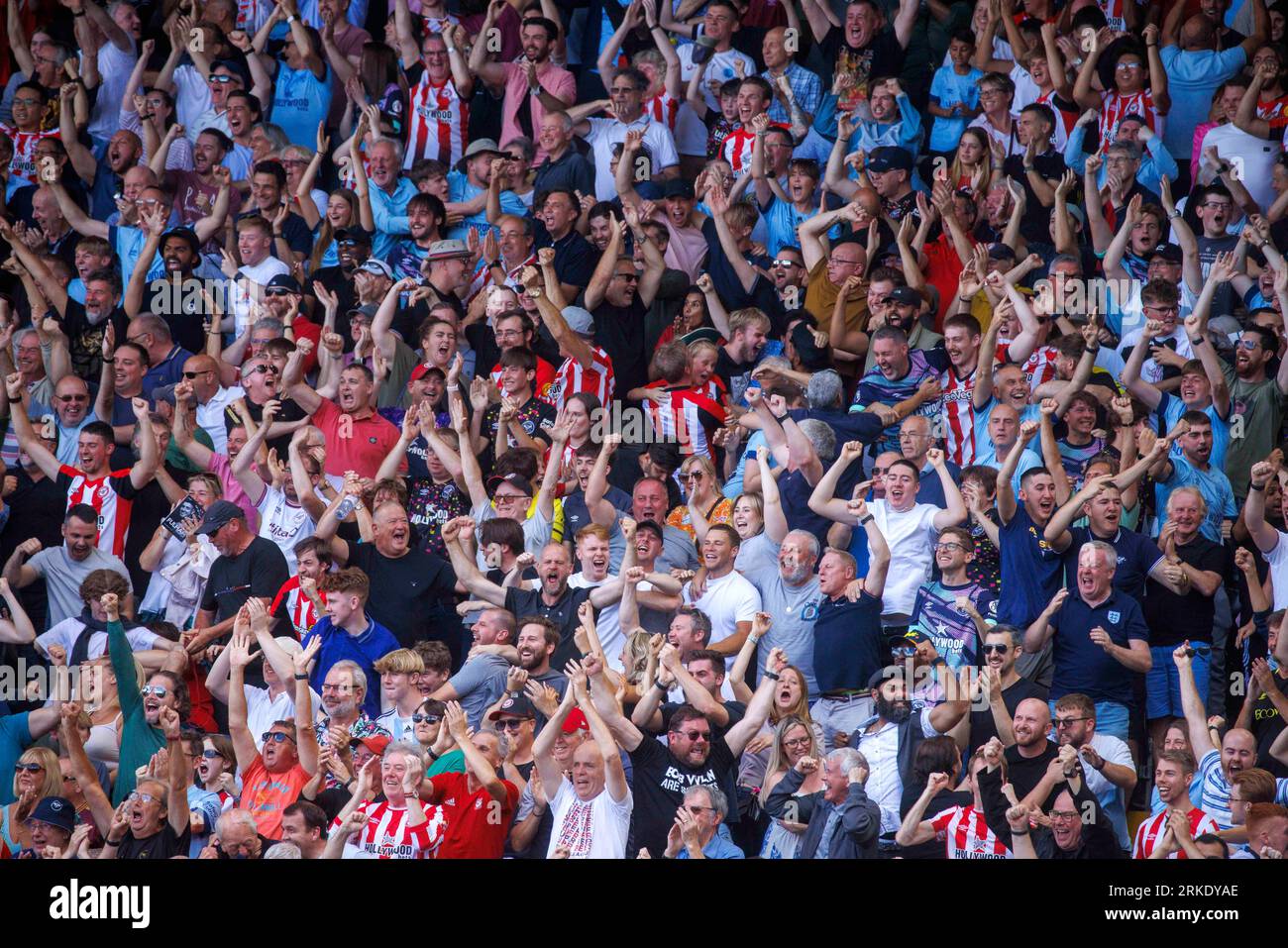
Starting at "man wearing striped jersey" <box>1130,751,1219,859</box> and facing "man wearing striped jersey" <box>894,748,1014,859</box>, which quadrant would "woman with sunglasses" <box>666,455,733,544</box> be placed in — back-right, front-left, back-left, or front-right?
front-right

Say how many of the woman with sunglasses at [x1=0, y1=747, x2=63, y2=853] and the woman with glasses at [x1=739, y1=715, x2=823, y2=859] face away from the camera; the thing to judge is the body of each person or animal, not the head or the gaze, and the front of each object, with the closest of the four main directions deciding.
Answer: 0

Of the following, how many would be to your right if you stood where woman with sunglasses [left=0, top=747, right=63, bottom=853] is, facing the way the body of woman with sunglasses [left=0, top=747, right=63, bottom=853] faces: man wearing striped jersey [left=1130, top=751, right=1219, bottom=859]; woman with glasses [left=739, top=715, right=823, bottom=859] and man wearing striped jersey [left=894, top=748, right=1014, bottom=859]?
0

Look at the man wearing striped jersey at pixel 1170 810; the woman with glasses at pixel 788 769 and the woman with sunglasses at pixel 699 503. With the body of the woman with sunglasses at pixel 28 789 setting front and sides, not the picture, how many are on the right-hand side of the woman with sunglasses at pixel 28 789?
0

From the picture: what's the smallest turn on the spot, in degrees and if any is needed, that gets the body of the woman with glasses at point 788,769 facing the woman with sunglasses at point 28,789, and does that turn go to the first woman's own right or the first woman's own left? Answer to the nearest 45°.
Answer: approximately 135° to the first woman's own right

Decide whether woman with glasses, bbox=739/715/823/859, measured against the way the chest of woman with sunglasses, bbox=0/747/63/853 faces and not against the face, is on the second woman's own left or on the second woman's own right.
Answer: on the second woman's own left

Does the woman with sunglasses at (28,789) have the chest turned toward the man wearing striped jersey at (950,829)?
no

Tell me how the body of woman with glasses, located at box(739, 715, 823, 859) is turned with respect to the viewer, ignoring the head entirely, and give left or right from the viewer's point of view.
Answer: facing the viewer and to the right of the viewer

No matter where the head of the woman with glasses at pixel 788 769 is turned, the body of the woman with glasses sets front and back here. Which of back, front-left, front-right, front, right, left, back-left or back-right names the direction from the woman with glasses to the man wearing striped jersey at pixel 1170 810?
front-left

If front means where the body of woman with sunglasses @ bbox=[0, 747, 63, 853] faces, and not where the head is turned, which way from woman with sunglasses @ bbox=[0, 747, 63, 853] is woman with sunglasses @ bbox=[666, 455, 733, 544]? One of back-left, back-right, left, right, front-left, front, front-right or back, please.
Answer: back-left

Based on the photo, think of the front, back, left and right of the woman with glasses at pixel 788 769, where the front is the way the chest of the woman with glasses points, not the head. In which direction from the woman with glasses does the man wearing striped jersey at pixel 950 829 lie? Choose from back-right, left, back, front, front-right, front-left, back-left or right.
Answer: front-left

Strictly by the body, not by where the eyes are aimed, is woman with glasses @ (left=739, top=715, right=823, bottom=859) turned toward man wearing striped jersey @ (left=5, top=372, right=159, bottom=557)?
no
